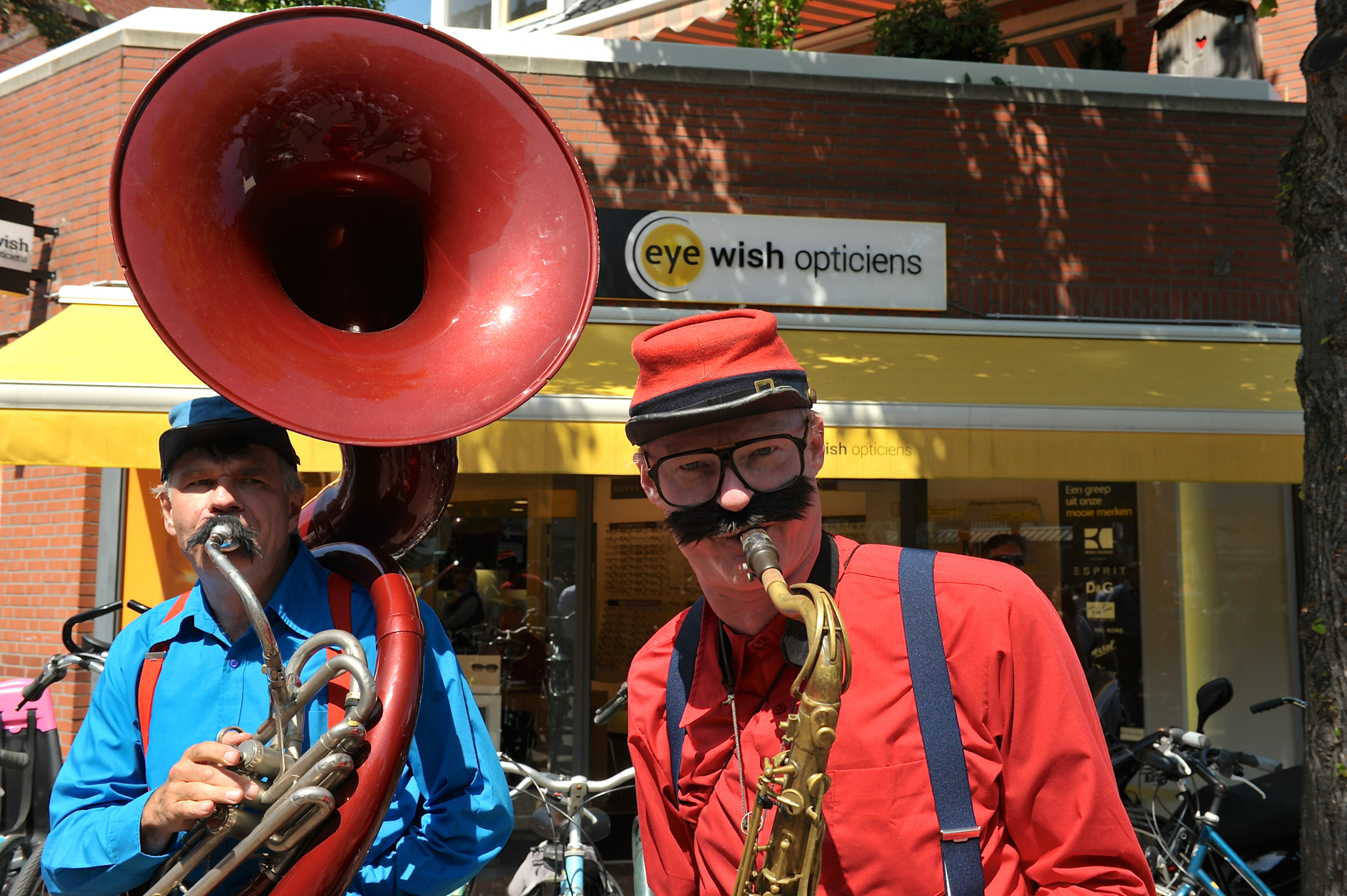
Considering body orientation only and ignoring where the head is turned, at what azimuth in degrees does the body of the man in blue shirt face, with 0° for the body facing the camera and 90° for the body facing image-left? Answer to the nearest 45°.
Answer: approximately 0°

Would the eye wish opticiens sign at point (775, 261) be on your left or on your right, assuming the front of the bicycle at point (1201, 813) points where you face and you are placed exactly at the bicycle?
on your right

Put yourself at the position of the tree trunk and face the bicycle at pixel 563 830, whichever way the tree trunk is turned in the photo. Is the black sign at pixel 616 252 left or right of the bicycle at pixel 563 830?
right

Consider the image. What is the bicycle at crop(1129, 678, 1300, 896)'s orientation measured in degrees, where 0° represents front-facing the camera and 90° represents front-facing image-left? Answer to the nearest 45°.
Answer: approximately 45°

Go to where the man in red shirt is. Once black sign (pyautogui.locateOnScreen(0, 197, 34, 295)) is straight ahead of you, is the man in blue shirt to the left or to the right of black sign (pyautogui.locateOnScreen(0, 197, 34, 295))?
left

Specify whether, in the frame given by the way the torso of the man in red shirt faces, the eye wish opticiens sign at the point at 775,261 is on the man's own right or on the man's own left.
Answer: on the man's own right

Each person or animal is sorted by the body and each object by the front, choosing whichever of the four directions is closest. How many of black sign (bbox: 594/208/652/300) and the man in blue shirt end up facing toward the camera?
2
